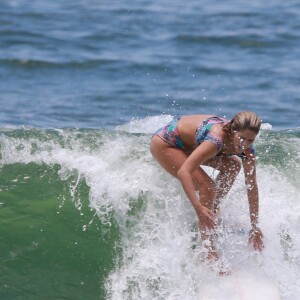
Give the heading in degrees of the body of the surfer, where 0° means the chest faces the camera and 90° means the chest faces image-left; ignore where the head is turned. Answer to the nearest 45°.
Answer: approximately 315°

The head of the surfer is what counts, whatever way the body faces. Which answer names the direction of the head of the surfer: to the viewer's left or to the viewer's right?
to the viewer's right
